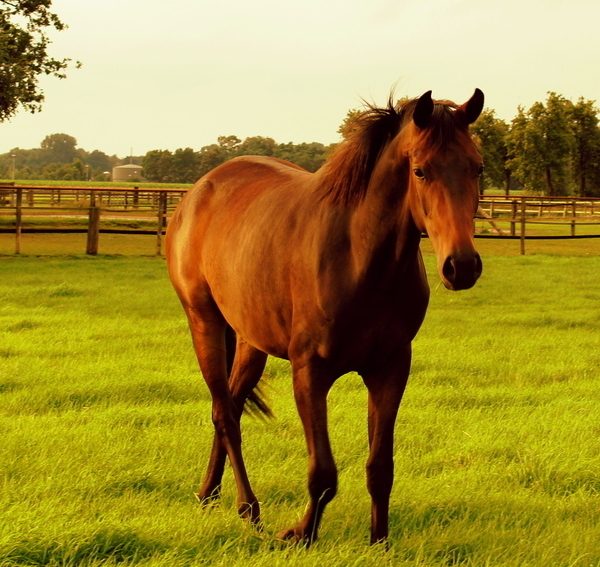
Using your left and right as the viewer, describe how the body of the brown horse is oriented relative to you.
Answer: facing the viewer and to the right of the viewer

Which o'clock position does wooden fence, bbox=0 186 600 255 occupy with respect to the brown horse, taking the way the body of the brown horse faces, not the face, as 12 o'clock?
The wooden fence is roughly at 7 o'clock from the brown horse.

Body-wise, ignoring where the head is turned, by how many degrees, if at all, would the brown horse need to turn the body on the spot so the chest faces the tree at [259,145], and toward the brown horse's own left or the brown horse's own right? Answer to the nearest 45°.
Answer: approximately 135° to the brown horse's own left

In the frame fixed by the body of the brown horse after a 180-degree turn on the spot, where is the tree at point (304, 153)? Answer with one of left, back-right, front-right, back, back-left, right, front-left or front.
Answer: front-right
